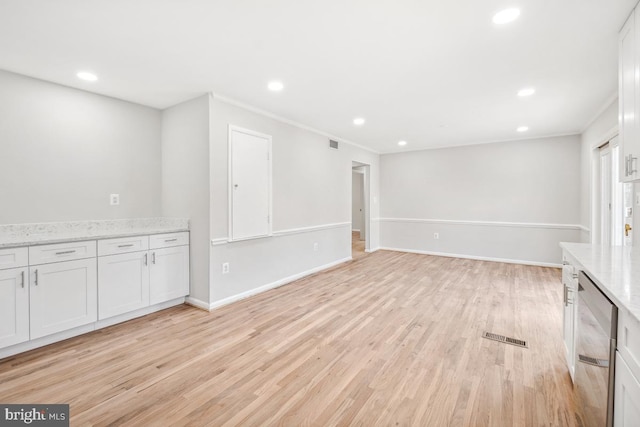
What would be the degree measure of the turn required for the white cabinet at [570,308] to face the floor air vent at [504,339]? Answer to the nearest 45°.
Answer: approximately 45° to its right

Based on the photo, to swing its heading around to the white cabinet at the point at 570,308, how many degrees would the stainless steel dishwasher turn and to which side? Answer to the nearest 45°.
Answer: approximately 90° to its right

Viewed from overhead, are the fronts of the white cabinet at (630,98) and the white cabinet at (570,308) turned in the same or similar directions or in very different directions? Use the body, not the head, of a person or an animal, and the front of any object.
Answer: same or similar directions

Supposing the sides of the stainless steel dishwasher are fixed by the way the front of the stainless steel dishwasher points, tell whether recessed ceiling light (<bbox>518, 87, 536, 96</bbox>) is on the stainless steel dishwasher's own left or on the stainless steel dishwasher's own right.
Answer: on the stainless steel dishwasher's own right

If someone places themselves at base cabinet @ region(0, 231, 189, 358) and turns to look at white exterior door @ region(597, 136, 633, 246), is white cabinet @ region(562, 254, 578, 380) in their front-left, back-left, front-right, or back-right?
front-right

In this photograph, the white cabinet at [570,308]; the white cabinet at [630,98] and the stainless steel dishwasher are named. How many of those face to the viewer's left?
3

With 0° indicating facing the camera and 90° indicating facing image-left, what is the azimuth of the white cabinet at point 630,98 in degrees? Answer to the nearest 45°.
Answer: approximately 90°

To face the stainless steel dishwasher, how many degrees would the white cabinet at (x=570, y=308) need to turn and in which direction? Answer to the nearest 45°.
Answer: approximately 90° to its left

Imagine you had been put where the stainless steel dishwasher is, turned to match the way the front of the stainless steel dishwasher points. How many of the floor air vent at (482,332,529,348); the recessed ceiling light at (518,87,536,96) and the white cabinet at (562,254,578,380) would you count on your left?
0

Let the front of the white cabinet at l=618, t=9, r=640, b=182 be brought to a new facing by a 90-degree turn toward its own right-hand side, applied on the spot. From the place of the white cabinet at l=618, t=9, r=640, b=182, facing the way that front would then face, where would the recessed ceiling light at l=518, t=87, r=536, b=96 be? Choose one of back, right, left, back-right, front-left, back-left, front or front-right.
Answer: front-left

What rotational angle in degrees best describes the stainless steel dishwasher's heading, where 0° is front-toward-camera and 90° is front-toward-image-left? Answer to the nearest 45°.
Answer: approximately 90°

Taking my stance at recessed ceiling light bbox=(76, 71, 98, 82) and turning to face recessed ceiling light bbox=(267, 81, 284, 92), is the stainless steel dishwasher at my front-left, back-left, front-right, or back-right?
front-right

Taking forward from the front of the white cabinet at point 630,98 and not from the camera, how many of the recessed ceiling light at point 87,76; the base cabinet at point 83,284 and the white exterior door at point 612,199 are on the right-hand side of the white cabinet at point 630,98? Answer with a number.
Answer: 1

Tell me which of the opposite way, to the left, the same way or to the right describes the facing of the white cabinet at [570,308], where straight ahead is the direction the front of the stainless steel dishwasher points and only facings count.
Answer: the same way

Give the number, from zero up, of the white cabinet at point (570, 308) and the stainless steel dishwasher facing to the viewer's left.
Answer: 2

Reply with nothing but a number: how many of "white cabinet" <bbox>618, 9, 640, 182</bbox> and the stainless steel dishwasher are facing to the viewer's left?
2

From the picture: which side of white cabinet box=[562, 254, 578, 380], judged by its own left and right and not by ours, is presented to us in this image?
left

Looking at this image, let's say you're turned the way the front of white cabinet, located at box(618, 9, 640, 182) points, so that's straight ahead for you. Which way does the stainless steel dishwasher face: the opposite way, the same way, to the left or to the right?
the same way

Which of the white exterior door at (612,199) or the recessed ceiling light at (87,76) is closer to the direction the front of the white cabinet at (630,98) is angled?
the recessed ceiling light
